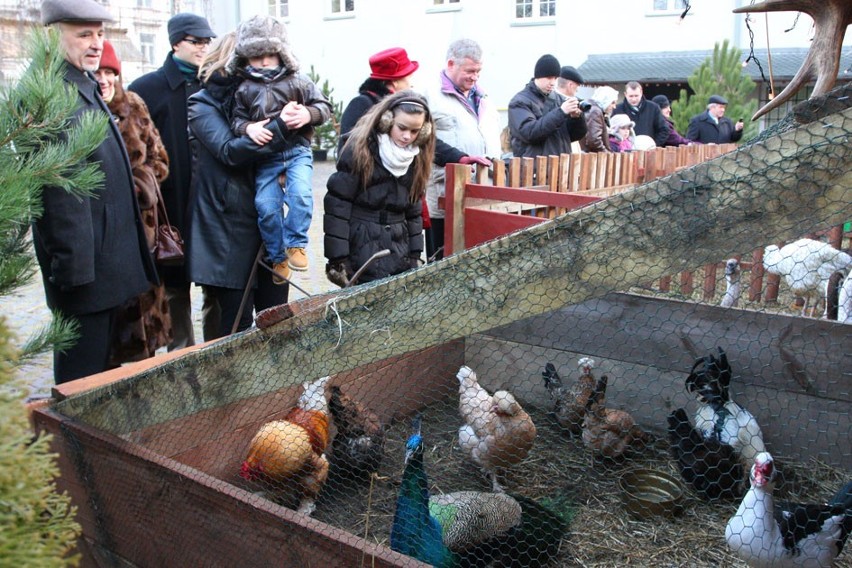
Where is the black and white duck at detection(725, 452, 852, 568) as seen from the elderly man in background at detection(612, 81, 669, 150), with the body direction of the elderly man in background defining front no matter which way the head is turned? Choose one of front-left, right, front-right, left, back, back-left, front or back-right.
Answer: front-left

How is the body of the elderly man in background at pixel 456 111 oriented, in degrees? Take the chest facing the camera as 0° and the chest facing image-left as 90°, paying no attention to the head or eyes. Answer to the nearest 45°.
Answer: approximately 315°

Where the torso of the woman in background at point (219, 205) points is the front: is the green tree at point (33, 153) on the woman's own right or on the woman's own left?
on the woman's own right

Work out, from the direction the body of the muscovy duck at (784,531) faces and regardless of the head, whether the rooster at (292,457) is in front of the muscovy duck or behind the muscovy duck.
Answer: in front

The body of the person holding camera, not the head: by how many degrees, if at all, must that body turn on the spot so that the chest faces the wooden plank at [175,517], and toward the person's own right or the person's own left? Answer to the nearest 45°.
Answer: approximately 45° to the person's own right

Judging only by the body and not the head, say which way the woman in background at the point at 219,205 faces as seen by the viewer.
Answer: to the viewer's right
